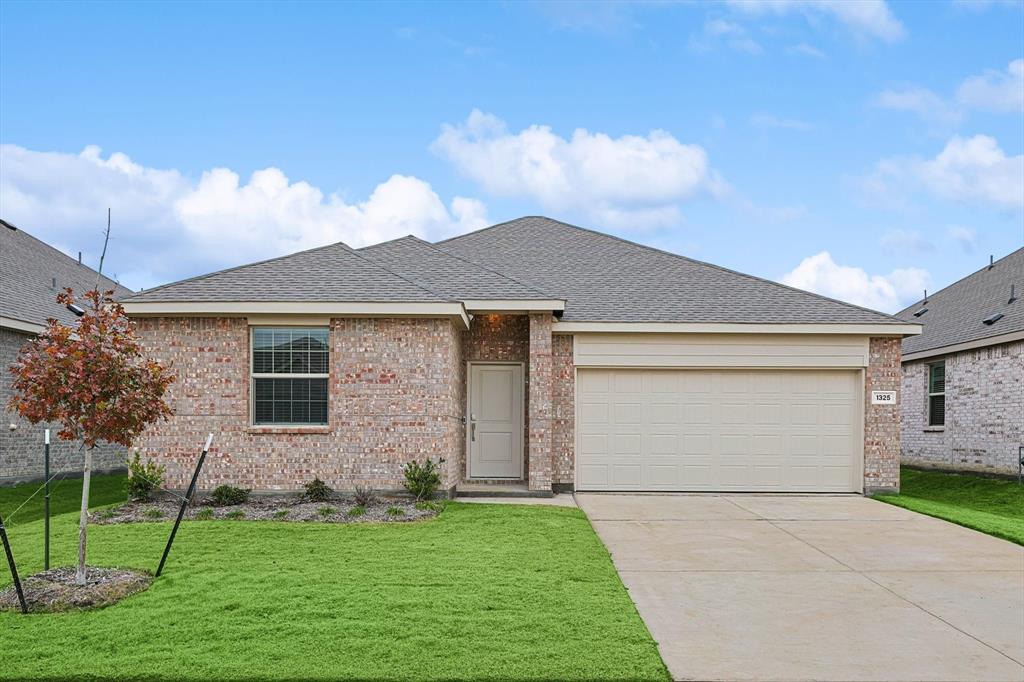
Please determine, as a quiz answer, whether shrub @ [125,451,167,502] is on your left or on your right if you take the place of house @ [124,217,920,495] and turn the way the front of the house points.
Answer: on your right

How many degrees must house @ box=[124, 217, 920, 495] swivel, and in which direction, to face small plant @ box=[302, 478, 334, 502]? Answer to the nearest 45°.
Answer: approximately 45° to its right

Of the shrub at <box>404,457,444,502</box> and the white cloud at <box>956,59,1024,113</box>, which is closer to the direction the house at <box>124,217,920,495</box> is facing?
the shrub

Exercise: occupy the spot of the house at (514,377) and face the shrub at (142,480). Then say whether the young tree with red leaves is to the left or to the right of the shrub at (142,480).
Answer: left

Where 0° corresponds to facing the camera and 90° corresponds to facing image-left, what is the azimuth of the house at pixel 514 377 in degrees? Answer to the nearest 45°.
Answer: approximately 0°
